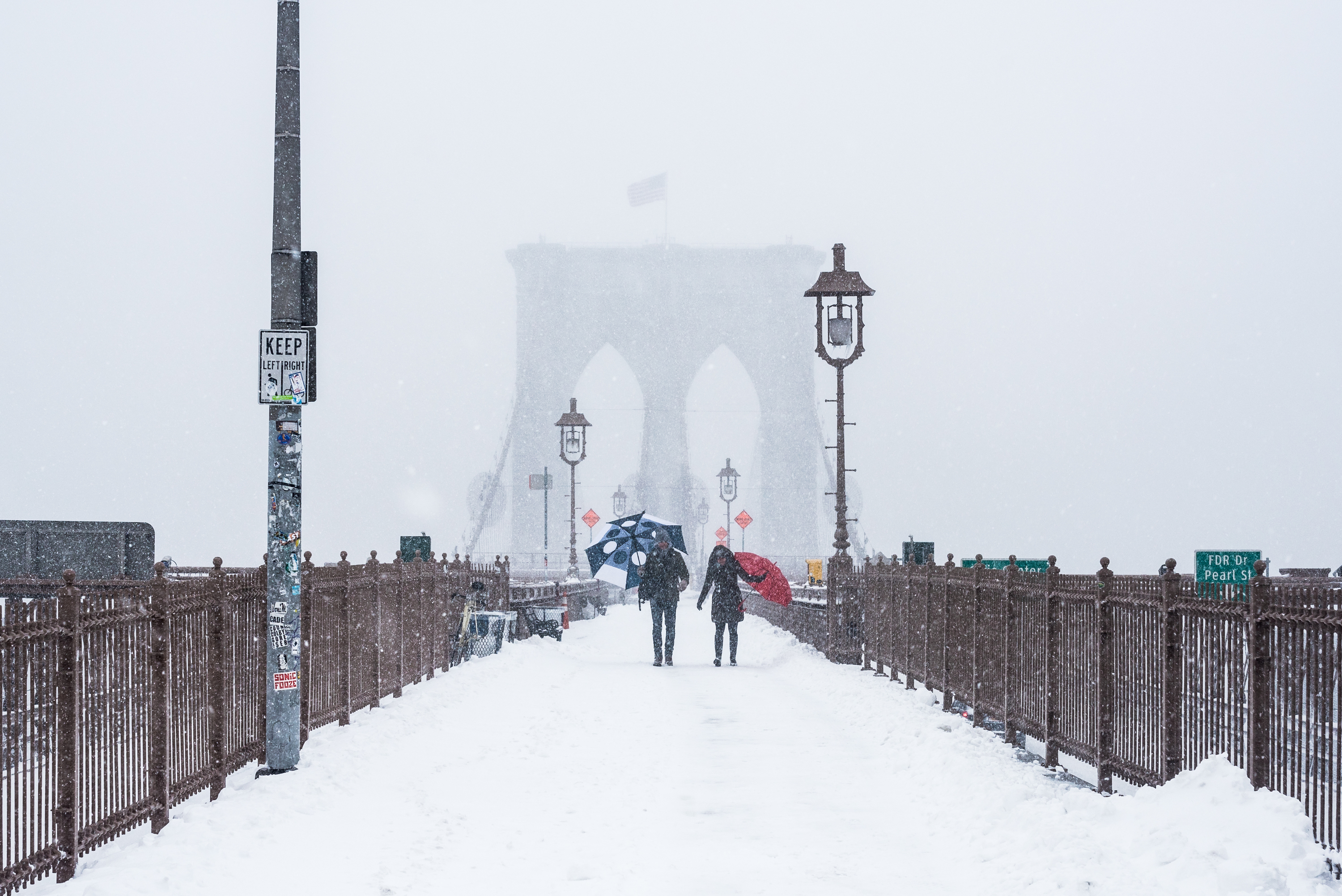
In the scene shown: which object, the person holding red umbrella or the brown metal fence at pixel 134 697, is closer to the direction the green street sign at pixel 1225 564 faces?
the brown metal fence

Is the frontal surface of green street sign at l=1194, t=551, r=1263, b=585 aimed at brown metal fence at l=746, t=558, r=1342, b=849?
yes

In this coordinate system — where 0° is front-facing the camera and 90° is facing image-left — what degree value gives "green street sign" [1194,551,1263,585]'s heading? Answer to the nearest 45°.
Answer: approximately 0°

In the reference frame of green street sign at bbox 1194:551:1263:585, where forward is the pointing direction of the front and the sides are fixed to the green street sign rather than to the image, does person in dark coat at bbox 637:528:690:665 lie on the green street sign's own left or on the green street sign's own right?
on the green street sign's own right

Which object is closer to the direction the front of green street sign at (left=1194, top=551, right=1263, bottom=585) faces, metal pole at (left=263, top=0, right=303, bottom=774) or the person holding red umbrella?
the metal pole

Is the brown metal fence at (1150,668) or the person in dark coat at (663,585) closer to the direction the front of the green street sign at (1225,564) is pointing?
the brown metal fence

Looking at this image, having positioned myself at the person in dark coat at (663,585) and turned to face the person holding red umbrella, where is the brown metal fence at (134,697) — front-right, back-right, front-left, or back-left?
back-right
